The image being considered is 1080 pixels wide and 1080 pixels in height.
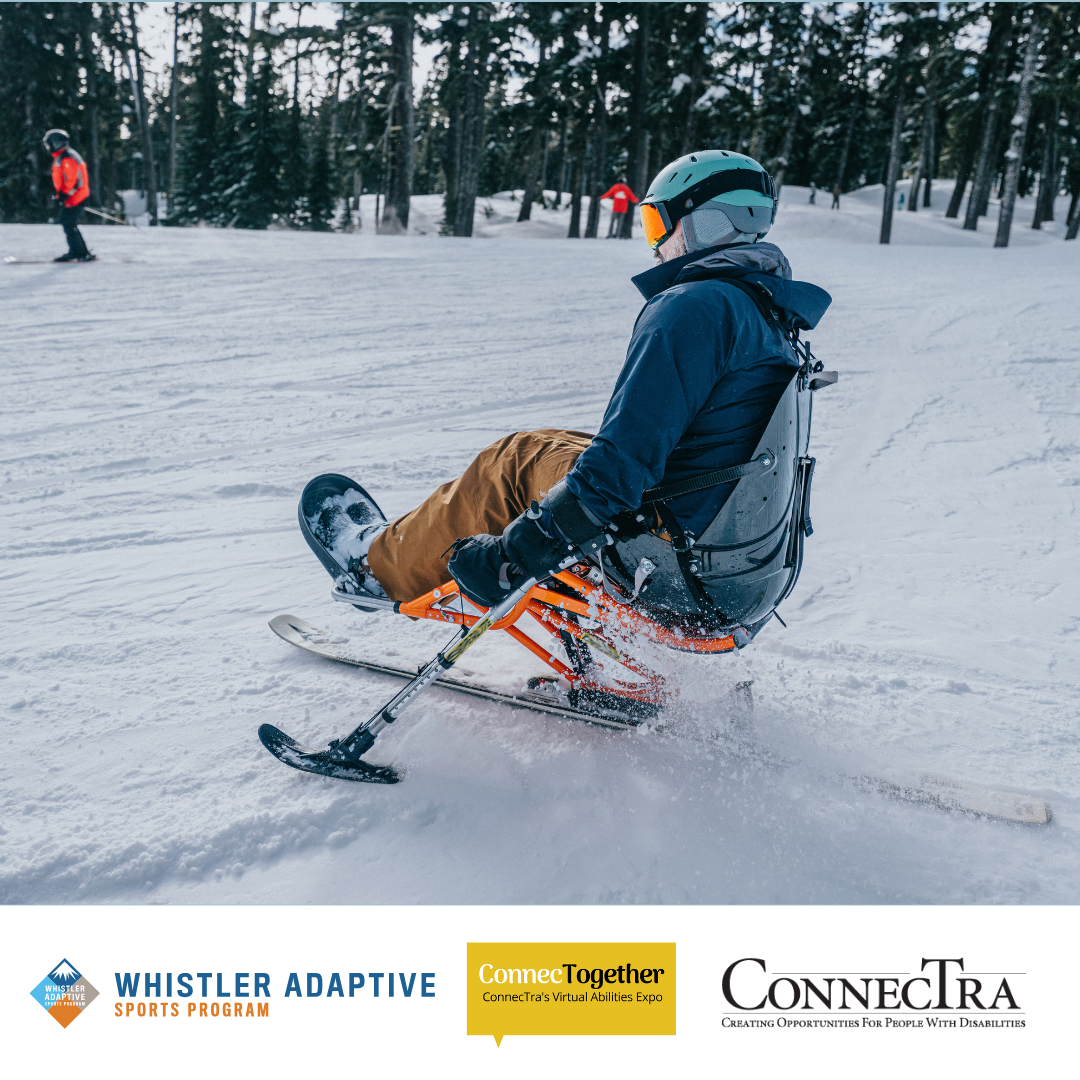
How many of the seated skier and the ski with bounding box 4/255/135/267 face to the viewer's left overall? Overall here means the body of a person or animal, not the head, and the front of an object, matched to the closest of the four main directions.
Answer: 2

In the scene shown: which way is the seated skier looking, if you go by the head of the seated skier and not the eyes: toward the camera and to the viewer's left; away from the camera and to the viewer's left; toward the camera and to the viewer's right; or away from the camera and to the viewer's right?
away from the camera and to the viewer's left

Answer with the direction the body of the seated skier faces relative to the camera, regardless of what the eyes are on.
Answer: to the viewer's left

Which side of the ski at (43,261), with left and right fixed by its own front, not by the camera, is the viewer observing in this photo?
left

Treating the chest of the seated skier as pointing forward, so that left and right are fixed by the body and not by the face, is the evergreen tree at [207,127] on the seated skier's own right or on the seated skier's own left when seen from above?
on the seated skier's own right

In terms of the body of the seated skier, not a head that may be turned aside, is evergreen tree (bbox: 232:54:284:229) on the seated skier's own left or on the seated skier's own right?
on the seated skier's own right

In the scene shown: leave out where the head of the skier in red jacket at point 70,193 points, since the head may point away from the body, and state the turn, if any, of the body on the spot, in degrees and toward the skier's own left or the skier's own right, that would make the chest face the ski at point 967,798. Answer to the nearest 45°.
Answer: approximately 90° to the skier's own left

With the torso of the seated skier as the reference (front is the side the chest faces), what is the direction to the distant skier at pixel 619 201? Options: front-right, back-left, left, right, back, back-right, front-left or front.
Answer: right

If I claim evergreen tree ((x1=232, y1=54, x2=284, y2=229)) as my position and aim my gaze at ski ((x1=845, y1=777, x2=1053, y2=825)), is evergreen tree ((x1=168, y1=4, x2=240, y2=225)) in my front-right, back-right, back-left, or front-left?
back-right
